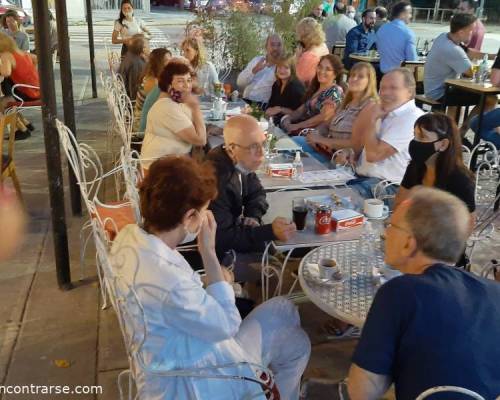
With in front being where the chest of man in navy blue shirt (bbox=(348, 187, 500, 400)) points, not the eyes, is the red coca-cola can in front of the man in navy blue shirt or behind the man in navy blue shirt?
in front

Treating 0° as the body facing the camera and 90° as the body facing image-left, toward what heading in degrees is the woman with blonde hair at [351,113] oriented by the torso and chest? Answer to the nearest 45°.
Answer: approximately 45°

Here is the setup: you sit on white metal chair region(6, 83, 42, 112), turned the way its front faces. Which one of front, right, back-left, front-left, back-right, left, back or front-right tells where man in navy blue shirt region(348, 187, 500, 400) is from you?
left

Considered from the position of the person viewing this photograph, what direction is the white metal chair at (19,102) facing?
facing to the left of the viewer

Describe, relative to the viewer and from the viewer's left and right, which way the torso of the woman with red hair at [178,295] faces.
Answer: facing away from the viewer and to the right of the viewer

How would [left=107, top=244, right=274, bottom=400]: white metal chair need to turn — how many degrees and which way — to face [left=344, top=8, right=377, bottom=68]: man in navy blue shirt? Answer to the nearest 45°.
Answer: approximately 90° to its left

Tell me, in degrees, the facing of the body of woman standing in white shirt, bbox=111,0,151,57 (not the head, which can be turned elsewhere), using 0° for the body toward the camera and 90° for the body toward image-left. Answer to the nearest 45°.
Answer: approximately 0°

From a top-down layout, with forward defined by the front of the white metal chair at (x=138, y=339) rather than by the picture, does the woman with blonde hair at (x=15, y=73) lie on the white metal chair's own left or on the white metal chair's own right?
on the white metal chair's own left

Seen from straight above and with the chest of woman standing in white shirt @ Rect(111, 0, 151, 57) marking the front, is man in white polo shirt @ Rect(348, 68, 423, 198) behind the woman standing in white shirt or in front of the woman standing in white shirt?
in front

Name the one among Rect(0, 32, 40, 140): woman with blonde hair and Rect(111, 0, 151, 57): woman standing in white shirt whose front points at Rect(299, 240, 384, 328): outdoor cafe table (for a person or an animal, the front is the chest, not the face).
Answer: the woman standing in white shirt

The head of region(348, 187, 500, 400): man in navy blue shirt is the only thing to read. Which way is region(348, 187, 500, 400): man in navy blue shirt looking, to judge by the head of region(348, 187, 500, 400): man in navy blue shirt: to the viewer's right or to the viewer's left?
to the viewer's left

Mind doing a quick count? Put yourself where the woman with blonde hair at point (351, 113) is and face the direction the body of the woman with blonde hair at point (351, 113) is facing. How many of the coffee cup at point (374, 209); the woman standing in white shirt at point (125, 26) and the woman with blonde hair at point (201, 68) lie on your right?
2

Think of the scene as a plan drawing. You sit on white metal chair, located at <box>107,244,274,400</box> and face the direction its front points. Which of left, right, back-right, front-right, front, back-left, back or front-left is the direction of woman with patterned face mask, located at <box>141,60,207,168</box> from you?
left

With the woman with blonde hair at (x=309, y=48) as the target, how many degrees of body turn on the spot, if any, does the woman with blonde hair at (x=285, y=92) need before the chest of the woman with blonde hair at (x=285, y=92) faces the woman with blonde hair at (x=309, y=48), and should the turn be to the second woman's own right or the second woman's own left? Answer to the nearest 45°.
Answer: approximately 135° to the second woman's own right
